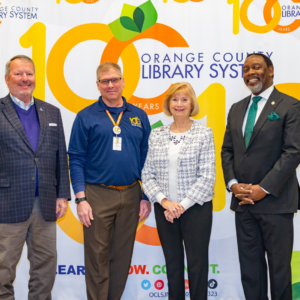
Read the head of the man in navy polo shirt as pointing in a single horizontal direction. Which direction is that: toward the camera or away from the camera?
toward the camera

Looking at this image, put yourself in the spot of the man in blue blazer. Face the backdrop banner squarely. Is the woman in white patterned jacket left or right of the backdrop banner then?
right

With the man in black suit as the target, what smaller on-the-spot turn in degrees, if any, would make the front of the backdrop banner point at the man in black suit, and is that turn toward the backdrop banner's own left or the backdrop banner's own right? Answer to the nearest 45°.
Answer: approximately 45° to the backdrop banner's own left

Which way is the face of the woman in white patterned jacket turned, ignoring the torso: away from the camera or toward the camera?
toward the camera

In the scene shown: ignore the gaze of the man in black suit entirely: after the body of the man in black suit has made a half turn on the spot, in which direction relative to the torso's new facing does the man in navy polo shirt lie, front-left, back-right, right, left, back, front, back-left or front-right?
back-left

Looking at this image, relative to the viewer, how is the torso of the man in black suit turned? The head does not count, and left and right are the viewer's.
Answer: facing the viewer and to the left of the viewer

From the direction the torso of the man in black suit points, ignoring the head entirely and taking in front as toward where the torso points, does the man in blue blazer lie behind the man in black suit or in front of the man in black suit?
in front

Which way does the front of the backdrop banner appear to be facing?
toward the camera

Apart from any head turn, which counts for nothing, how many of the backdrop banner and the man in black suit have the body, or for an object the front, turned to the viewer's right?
0

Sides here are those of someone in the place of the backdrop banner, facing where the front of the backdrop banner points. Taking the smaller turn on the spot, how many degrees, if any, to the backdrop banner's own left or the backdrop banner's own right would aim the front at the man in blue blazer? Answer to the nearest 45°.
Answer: approximately 45° to the backdrop banner's own right
